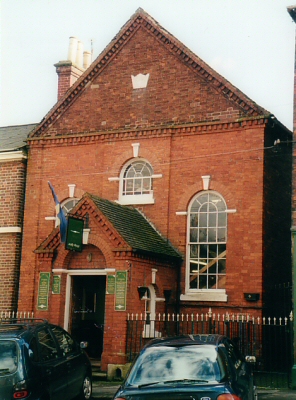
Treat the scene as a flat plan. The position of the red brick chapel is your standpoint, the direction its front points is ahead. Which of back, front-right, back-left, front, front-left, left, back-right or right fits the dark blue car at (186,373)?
front-left

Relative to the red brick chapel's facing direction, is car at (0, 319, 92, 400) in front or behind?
in front

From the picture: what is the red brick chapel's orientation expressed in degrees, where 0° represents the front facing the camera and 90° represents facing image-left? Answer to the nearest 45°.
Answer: approximately 45°
